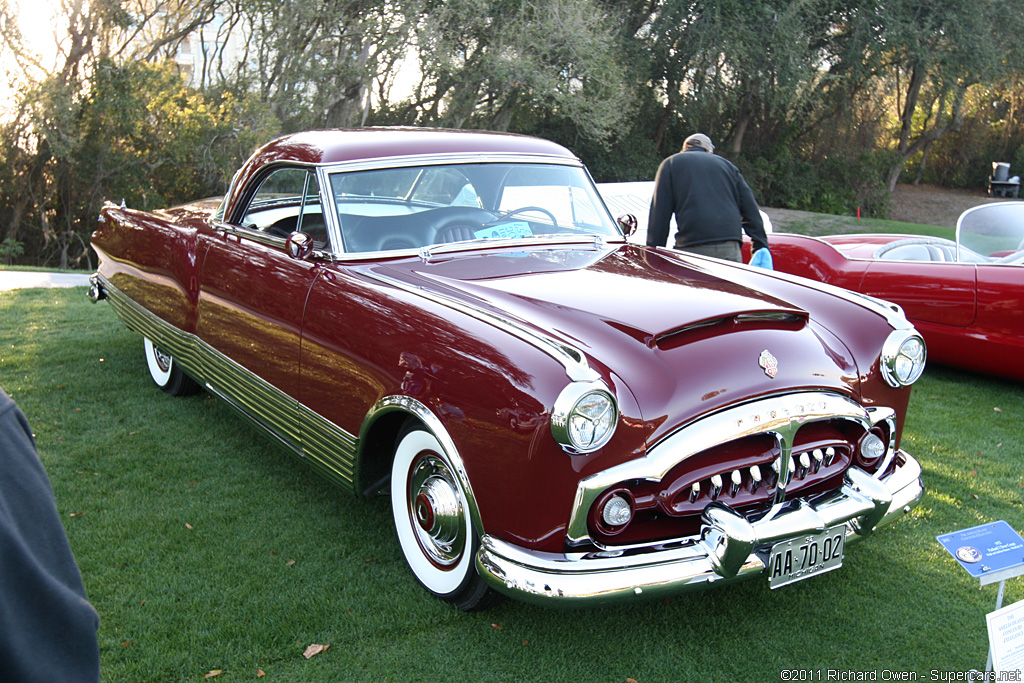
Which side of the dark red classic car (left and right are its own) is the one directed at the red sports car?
left

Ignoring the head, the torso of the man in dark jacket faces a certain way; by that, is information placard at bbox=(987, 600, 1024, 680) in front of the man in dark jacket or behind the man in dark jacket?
behind

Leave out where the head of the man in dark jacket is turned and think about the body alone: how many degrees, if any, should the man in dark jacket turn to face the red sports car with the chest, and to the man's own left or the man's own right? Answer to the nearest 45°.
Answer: approximately 90° to the man's own right

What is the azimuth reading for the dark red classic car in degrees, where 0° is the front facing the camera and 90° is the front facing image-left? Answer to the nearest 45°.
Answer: approximately 315°

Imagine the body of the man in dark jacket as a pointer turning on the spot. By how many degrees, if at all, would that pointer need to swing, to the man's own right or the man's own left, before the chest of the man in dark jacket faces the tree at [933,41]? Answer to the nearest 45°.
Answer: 0° — they already face it

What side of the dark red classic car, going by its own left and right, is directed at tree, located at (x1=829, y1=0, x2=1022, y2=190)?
left

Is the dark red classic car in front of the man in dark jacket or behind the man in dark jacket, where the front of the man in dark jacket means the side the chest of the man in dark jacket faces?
behind

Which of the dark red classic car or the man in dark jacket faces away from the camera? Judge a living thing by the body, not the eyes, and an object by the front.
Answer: the man in dark jacket

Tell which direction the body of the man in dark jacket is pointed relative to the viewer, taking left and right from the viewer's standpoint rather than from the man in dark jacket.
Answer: facing away from the viewer

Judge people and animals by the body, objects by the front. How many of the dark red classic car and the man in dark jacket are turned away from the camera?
1
